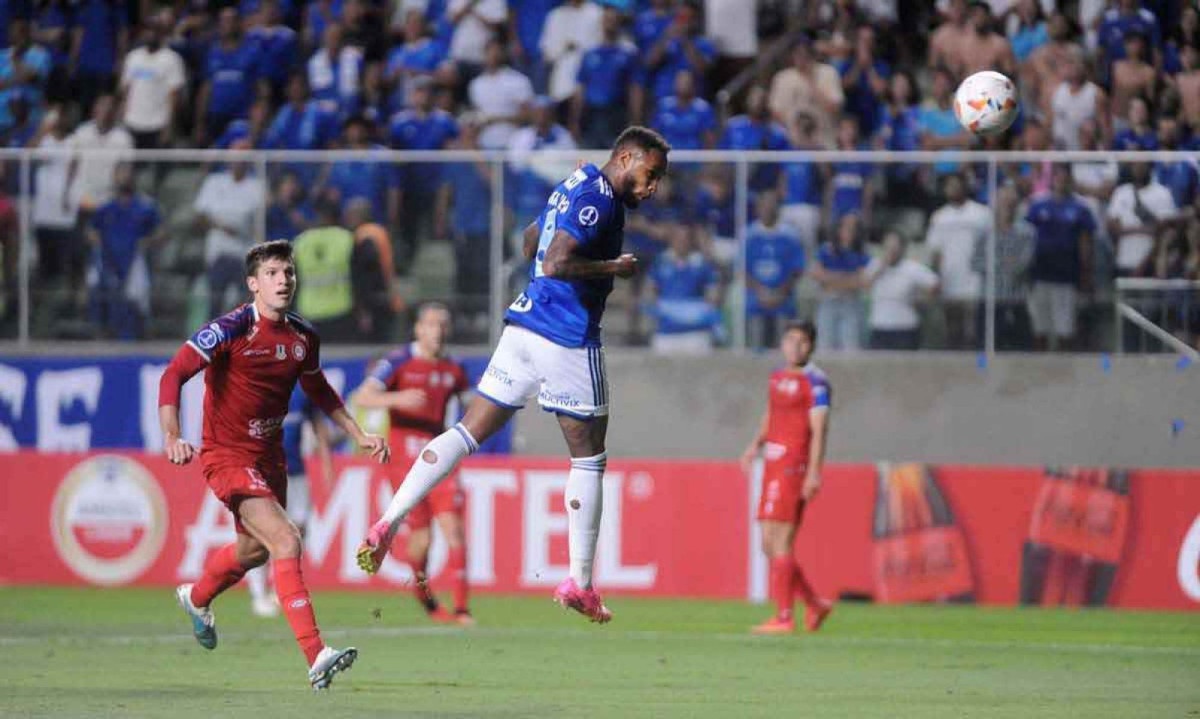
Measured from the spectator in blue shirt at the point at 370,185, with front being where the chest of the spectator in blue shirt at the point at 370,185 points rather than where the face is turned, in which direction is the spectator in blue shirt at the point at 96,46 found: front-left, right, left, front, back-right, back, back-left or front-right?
back-right

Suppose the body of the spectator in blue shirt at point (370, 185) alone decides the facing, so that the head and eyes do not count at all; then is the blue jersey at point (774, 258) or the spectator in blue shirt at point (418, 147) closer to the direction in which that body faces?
the blue jersey

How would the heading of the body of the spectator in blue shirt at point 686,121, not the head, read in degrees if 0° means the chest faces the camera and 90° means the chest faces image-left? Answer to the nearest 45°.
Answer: approximately 0°

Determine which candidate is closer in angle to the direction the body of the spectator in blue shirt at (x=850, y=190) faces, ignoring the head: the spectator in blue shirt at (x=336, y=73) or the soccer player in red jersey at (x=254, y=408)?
the soccer player in red jersey

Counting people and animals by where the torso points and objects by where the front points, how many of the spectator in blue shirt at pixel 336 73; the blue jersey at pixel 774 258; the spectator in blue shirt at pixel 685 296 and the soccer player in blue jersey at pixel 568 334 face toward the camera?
3

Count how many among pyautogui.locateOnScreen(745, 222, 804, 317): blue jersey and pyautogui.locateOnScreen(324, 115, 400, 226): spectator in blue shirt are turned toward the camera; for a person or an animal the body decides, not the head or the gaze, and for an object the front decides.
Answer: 2
